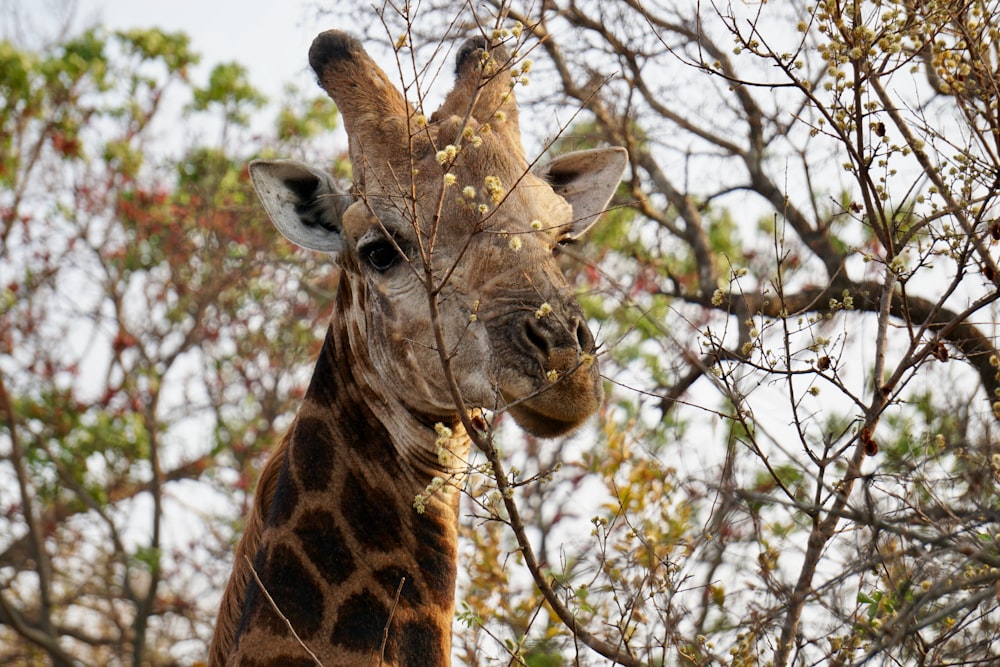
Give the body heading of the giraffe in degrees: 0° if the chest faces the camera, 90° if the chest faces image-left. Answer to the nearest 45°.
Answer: approximately 315°
